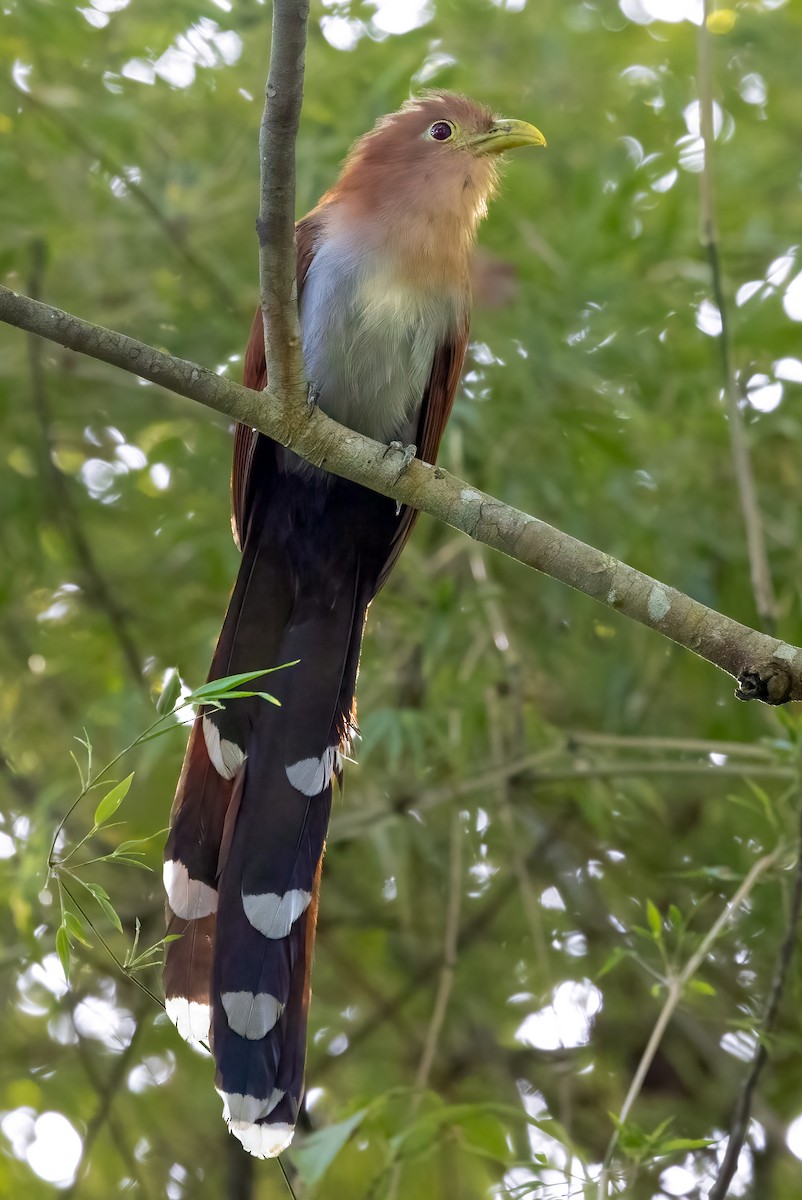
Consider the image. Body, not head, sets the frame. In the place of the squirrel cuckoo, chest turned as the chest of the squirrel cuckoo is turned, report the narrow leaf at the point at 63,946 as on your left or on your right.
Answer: on your right

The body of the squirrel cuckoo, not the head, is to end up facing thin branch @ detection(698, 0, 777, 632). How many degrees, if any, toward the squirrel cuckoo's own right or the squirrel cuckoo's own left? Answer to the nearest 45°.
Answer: approximately 90° to the squirrel cuckoo's own left

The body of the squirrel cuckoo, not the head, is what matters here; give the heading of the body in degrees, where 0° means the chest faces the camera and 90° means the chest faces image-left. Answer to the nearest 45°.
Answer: approximately 315°

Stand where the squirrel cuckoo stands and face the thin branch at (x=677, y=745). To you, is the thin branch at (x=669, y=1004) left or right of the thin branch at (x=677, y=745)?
right

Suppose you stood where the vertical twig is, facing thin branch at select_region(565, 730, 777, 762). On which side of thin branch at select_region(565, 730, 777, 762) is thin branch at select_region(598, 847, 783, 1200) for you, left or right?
right

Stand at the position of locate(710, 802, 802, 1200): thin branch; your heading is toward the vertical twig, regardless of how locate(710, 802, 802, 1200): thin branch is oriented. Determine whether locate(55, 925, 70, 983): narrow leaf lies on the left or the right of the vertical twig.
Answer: left

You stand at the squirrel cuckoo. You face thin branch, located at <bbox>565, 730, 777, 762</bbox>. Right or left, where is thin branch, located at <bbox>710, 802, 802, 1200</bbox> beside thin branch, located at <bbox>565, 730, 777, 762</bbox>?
right
